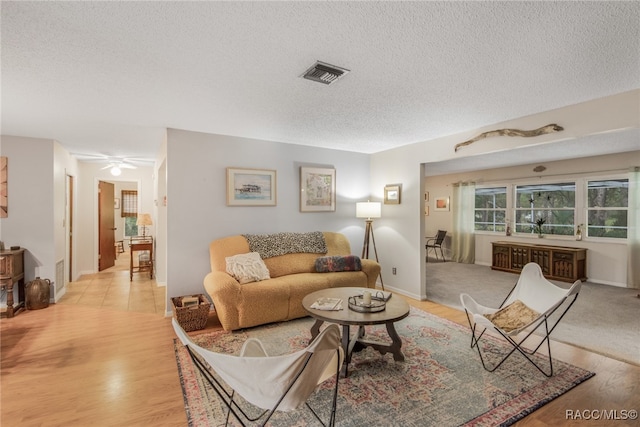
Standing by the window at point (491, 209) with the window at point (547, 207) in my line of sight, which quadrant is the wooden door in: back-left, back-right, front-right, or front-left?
back-right

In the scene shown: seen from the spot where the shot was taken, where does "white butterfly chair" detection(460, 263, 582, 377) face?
facing the viewer and to the left of the viewer

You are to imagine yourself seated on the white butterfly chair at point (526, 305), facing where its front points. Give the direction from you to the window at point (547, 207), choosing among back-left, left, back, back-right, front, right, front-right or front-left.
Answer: back-right

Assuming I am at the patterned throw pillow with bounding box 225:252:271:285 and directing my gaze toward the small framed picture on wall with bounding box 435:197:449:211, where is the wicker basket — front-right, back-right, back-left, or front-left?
back-left

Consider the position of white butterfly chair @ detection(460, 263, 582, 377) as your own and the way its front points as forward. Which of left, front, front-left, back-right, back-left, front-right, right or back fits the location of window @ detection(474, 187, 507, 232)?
back-right

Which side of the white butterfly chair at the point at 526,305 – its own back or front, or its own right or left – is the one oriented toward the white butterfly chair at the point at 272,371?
front

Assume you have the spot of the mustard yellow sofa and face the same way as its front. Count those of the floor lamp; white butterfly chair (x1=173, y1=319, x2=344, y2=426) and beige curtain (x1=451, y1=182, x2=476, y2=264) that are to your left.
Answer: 2

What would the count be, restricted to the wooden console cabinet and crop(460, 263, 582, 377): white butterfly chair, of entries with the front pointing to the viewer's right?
0

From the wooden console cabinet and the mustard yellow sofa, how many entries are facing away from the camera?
0

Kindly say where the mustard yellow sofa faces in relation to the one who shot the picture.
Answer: facing the viewer and to the right of the viewer

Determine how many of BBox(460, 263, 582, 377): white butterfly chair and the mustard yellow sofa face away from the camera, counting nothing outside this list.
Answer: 0

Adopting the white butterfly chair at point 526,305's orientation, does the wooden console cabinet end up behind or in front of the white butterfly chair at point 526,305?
behind

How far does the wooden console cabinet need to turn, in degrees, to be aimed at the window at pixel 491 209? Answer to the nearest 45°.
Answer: approximately 90° to its right
